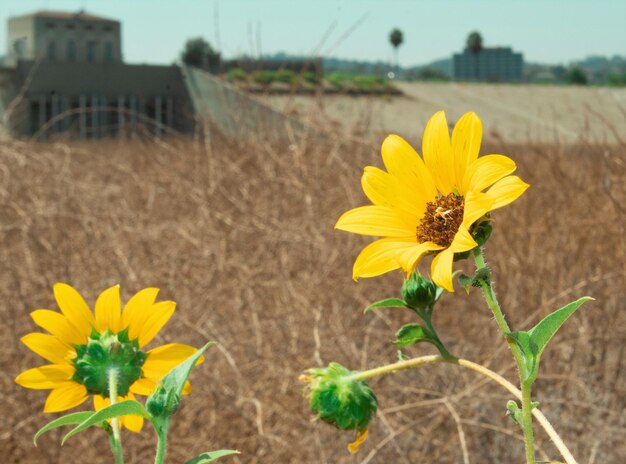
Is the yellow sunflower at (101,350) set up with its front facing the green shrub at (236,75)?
yes

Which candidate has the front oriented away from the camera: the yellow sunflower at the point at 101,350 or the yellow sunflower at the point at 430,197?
the yellow sunflower at the point at 101,350

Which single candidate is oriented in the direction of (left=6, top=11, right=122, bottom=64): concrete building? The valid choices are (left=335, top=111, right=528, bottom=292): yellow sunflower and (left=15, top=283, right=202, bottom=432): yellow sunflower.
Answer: (left=15, top=283, right=202, bottom=432): yellow sunflower

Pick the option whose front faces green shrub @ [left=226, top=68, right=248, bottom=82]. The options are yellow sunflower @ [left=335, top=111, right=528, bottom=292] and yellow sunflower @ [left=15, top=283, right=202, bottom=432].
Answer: yellow sunflower @ [left=15, top=283, right=202, bottom=432]

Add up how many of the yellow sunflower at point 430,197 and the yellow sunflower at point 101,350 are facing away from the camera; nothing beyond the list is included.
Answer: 1

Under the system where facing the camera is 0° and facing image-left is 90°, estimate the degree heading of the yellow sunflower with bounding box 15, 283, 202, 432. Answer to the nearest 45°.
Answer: approximately 180°
